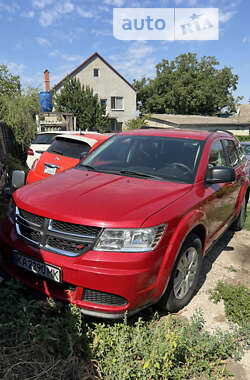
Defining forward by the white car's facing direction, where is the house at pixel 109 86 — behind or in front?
in front

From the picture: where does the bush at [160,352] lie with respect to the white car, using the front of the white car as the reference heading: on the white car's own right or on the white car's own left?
on the white car's own right

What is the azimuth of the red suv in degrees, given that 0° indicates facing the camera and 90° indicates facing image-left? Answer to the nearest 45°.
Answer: approximately 45°

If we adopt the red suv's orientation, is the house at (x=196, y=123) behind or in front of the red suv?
behind

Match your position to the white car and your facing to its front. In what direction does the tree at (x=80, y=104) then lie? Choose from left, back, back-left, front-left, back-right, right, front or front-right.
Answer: front-left

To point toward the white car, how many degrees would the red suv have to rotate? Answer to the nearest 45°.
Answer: approximately 135° to its right

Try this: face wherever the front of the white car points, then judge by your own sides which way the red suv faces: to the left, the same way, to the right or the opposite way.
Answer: the opposite way

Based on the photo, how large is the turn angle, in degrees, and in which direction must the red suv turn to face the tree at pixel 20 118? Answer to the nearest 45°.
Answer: approximately 135° to its right

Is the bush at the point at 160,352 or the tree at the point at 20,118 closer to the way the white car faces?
the tree
